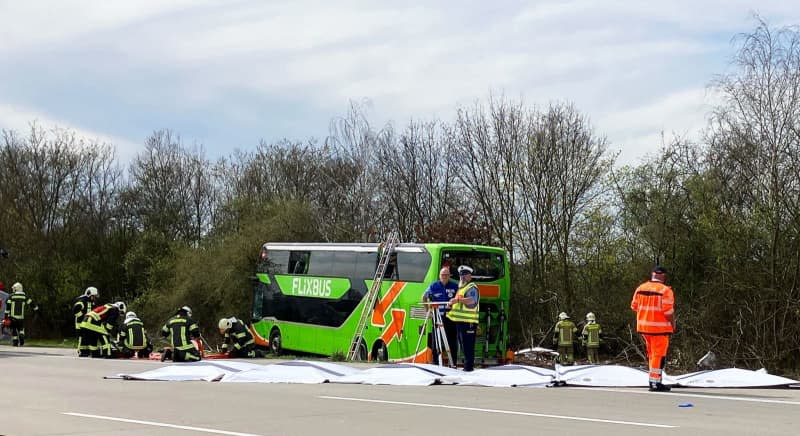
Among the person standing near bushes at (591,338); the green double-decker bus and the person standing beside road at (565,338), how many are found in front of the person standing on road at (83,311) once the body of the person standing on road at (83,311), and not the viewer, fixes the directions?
3

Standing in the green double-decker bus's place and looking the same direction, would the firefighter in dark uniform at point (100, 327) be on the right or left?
on its left

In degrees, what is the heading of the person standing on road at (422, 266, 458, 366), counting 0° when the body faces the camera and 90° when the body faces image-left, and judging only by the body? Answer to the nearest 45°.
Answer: approximately 0°

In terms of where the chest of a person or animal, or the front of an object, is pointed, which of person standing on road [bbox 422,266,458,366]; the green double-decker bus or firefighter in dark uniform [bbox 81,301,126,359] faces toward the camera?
the person standing on road

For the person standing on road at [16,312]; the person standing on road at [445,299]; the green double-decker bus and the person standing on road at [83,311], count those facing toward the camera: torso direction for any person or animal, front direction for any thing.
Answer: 1
